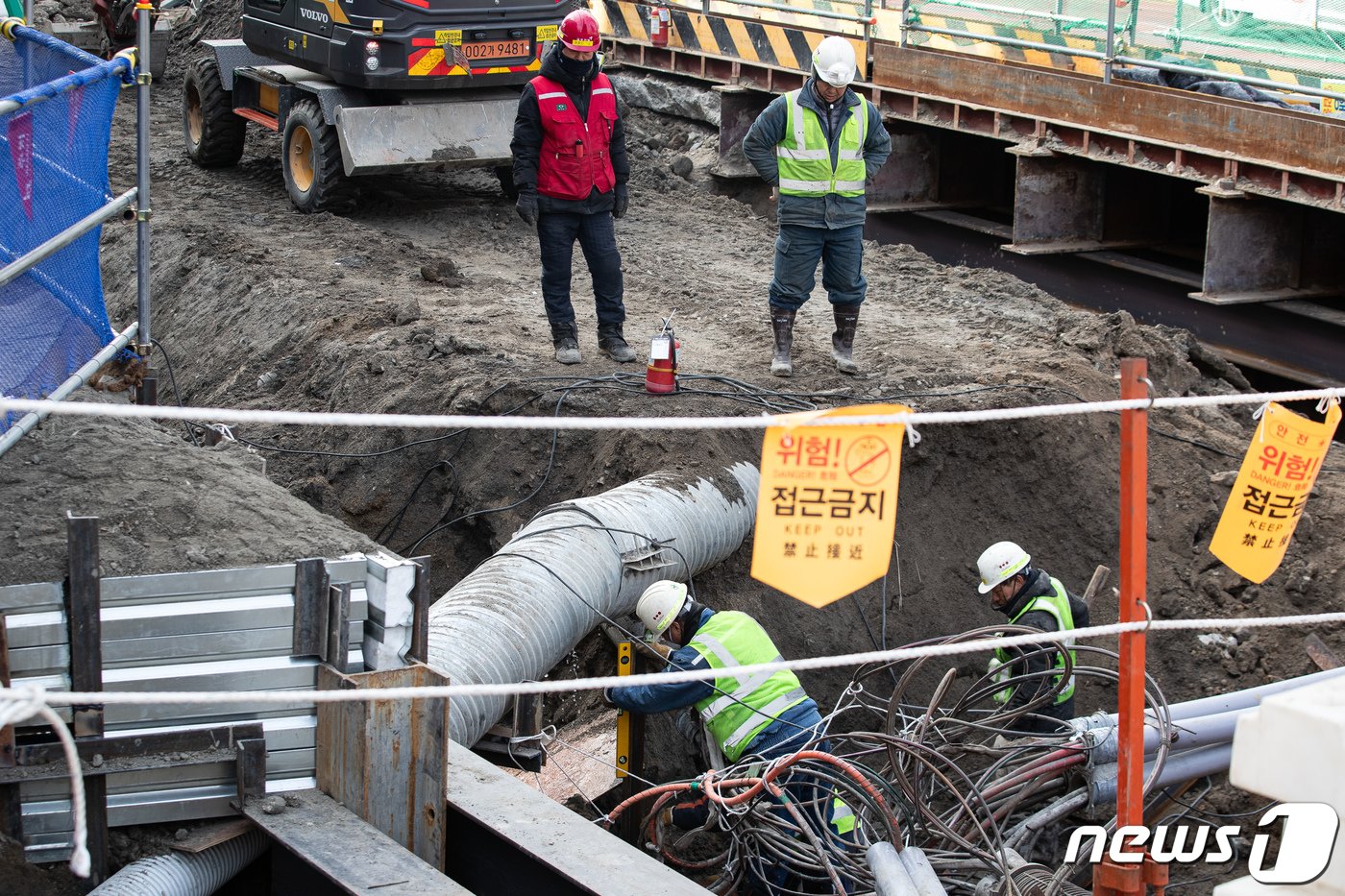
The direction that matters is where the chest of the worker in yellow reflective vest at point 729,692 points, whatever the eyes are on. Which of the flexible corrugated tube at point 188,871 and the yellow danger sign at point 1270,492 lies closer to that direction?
the flexible corrugated tube

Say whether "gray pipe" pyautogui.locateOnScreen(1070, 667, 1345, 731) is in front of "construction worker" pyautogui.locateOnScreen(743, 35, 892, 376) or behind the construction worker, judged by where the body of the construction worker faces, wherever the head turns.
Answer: in front

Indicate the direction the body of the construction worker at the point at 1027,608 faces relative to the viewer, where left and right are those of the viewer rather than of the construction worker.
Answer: facing to the left of the viewer

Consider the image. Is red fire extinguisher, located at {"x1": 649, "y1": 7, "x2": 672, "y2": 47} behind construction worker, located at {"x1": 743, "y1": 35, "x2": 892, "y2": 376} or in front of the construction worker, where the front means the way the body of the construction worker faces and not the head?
behind

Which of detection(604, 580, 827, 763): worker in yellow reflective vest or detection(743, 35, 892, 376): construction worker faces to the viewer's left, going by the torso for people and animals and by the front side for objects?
the worker in yellow reflective vest

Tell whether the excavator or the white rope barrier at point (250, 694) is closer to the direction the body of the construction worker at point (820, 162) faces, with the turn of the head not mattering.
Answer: the white rope barrier

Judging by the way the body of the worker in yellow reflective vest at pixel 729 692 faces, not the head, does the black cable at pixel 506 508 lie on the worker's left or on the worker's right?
on the worker's right

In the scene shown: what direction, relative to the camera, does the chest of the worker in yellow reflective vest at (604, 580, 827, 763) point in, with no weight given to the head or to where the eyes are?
to the viewer's left

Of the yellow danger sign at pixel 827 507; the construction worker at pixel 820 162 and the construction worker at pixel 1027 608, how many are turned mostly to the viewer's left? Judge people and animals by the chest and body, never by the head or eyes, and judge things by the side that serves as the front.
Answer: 1

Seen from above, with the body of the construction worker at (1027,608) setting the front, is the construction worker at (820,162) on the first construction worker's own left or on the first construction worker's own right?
on the first construction worker's own right

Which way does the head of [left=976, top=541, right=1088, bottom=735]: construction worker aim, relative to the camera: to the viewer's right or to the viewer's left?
to the viewer's left
